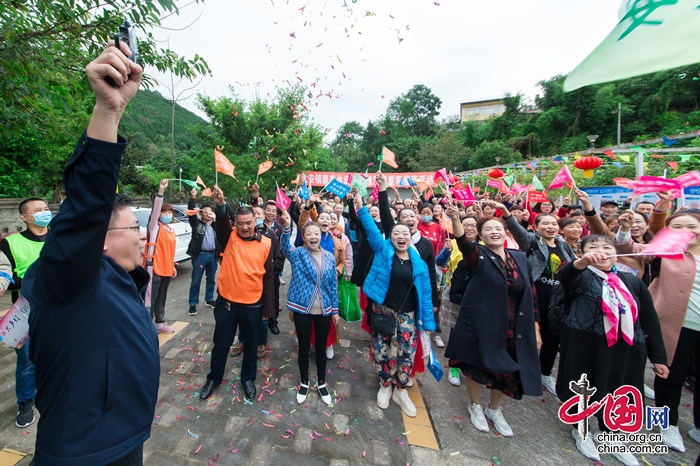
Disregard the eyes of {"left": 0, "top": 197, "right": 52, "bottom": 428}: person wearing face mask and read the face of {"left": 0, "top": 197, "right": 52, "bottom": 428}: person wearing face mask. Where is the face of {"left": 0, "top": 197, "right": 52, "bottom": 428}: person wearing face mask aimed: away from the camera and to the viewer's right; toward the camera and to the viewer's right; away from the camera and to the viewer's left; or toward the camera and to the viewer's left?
toward the camera and to the viewer's right

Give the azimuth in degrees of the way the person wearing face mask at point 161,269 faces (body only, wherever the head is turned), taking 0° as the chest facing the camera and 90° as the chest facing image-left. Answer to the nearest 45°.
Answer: approximately 315°

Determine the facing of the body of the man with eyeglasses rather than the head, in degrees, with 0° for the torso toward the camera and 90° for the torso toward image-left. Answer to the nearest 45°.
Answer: approximately 270°
